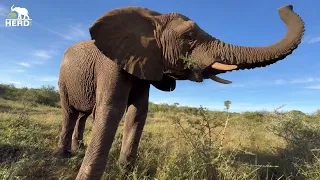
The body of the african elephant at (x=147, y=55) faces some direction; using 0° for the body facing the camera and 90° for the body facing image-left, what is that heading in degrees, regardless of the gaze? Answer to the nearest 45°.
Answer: approximately 315°
